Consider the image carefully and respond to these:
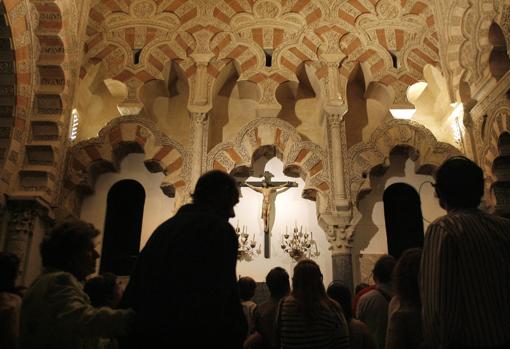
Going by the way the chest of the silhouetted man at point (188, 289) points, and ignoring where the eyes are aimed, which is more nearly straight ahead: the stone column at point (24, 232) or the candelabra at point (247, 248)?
the candelabra

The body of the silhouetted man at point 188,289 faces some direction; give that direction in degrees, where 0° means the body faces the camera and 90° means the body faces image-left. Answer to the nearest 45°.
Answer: approximately 225°

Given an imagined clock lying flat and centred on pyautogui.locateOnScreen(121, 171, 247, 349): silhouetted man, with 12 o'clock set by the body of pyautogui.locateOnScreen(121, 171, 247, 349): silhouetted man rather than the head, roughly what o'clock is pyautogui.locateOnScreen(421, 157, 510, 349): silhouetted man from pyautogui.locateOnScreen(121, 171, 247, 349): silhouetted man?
pyautogui.locateOnScreen(421, 157, 510, 349): silhouetted man is roughly at 2 o'clock from pyautogui.locateOnScreen(121, 171, 247, 349): silhouetted man.

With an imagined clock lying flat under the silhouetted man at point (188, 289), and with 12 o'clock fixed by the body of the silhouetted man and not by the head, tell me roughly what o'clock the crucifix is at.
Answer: The crucifix is roughly at 11 o'clock from the silhouetted man.

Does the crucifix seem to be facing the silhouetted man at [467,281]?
yes

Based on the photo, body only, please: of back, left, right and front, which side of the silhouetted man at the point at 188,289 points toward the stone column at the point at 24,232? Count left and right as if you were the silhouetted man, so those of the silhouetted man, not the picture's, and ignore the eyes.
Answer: left

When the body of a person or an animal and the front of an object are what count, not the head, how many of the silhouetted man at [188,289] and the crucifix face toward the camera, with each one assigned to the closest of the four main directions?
1

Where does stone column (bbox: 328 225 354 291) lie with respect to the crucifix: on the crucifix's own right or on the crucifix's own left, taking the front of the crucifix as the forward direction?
on the crucifix's own left
